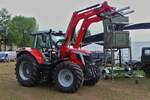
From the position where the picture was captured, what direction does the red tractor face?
facing the viewer and to the right of the viewer
